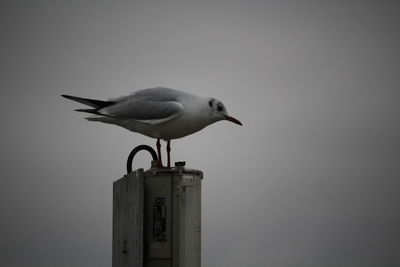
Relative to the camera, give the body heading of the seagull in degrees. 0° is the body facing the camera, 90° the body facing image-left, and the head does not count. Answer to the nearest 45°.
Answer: approximately 270°
